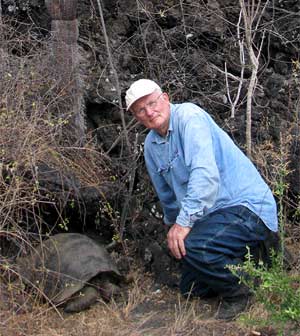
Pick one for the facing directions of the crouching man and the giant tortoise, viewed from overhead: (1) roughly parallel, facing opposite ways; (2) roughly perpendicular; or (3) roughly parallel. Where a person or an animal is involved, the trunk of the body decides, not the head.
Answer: roughly perpendicular

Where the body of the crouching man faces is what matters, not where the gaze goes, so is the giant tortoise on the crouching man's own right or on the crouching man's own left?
on the crouching man's own right

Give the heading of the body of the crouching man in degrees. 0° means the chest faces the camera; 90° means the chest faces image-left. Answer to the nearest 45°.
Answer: approximately 45°

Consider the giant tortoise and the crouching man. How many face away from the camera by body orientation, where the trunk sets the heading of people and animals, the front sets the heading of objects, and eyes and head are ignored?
0

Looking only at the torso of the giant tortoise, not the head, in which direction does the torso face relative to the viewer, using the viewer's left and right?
facing the viewer and to the right of the viewer

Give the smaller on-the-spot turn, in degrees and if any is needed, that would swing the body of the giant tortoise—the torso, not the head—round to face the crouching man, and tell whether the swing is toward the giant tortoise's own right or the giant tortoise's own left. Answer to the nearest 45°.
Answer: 0° — it already faces them
